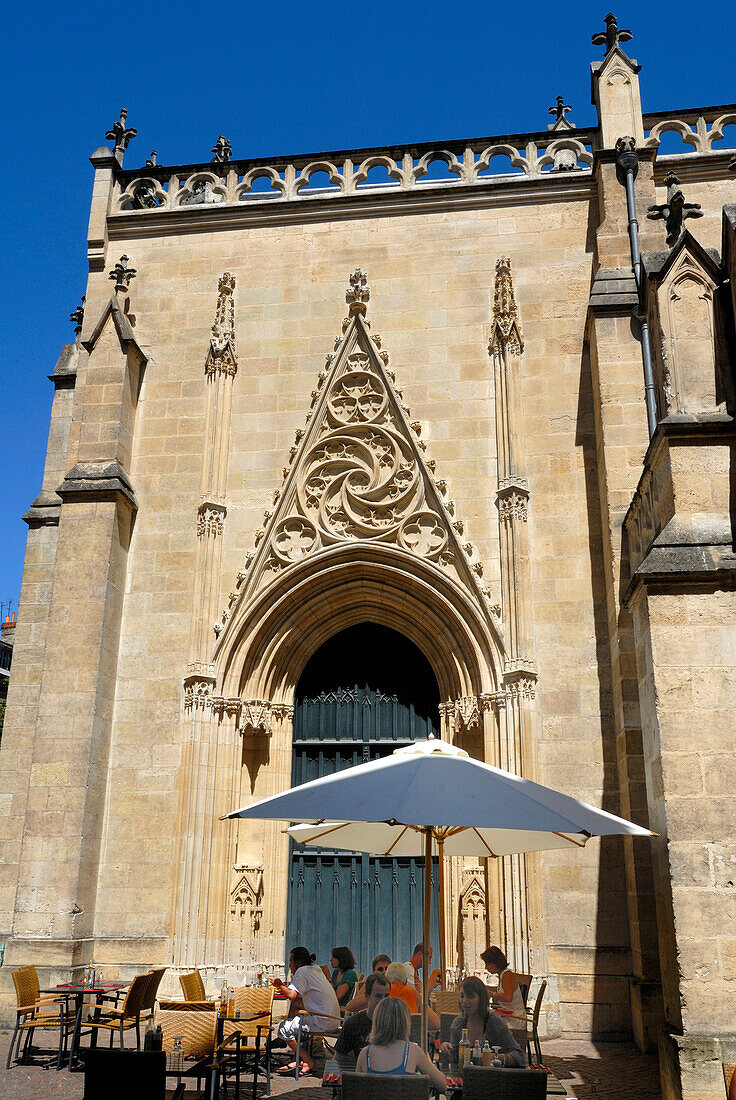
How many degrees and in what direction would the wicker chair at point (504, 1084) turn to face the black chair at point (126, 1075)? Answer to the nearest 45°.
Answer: approximately 90° to its left

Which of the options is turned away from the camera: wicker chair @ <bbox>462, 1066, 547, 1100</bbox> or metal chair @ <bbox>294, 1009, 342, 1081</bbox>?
the wicker chair

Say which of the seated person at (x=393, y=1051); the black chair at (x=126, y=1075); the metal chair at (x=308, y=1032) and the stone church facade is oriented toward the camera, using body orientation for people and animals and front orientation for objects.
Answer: the stone church facade

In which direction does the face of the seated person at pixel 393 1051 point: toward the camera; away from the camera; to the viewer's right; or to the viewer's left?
away from the camera

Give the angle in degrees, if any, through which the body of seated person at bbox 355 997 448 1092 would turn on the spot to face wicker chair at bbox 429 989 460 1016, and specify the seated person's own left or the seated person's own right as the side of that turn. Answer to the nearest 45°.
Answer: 0° — they already face it

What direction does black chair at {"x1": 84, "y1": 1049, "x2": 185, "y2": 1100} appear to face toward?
away from the camera

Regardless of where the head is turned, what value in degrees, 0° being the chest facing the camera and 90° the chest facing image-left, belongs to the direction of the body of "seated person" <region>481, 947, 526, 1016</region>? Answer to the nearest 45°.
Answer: approximately 90°

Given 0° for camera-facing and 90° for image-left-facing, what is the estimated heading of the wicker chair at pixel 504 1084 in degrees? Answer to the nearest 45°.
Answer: approximately 180°

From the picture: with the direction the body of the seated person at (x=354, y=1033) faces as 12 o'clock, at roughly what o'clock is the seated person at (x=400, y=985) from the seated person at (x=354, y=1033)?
the seated person at (x=400, y=985) is roughly at 8 o'clock from the seated person at (x=354, y=1033).

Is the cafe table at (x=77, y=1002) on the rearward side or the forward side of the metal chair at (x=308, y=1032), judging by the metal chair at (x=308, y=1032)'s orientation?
on the forward side

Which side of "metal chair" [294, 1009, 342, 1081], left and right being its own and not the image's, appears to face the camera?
left

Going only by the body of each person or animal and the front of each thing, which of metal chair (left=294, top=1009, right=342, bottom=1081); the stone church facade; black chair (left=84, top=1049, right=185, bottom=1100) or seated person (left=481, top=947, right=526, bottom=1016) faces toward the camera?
the stone church facade

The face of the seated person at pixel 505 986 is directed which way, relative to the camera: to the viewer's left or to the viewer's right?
to the viewer's left

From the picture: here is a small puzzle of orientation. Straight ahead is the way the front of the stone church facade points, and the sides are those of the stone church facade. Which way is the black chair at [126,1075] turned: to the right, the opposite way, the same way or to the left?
the opposite way

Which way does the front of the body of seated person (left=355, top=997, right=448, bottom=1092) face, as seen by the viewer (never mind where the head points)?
away from the camera

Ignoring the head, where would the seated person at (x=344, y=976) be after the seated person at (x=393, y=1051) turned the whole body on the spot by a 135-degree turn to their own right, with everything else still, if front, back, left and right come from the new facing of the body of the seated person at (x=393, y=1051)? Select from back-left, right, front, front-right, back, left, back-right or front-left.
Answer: back-left
